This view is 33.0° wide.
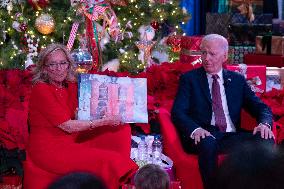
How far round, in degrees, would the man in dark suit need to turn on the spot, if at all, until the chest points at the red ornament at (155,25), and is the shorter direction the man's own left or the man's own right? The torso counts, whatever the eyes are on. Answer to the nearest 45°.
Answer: approximately 180°

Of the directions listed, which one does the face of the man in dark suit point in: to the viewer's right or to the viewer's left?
to the viewer's left

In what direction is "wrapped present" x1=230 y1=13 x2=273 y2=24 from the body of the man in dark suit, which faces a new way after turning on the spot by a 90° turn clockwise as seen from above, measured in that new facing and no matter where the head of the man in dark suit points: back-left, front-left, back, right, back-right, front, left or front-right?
right

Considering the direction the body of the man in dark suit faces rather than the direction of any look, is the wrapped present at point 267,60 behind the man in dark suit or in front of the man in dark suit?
behind

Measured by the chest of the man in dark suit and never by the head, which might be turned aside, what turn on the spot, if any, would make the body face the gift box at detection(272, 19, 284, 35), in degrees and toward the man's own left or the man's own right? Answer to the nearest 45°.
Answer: approximately 180°

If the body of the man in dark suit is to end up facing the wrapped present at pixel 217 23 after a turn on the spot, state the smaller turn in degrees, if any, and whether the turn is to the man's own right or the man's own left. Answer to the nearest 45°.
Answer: approximately 180°

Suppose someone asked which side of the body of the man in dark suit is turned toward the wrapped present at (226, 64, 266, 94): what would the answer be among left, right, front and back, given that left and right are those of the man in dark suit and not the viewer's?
back

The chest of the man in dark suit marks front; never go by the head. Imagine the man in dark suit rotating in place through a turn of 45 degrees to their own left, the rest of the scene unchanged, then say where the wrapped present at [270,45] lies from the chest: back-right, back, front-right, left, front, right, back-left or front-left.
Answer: back-left

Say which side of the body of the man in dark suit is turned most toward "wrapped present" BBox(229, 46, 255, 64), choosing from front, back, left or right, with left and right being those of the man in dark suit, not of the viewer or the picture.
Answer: back

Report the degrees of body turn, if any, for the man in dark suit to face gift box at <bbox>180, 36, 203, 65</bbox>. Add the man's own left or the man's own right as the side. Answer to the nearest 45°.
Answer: approximately 180°

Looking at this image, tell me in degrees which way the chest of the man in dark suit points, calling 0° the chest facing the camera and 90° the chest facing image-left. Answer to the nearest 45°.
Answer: approximately 0°

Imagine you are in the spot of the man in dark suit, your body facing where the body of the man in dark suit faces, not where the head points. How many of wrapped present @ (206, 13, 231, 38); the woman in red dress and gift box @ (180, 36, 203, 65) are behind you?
2

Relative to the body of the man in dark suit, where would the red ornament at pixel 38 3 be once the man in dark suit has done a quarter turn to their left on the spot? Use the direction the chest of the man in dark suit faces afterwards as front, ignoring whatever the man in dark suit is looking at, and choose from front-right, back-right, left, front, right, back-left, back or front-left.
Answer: back-left
